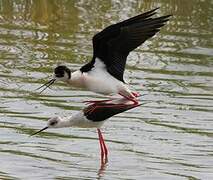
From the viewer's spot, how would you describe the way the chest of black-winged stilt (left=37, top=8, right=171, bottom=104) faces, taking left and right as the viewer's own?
facing to the left of the viewer
